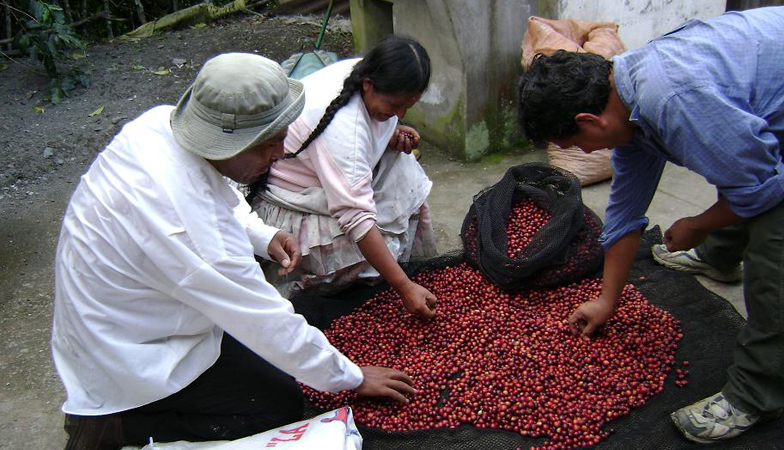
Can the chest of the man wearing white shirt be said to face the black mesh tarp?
yes

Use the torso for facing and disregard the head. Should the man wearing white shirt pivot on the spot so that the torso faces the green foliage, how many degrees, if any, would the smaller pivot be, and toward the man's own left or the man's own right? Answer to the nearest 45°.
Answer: approximately 90° to the man's own left

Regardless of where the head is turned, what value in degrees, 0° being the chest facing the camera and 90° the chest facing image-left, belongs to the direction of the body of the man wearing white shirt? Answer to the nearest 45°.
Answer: approximately 270°

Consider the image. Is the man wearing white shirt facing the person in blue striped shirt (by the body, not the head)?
yes

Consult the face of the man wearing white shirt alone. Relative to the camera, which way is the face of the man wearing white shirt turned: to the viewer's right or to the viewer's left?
to the viewer's right

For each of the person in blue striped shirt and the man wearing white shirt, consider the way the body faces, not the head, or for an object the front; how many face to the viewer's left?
1

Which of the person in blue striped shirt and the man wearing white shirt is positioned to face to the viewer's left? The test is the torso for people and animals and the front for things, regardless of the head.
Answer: the person in blue striped shirt

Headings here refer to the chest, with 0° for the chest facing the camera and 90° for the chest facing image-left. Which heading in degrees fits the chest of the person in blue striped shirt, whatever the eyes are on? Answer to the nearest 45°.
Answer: approximately 90°
